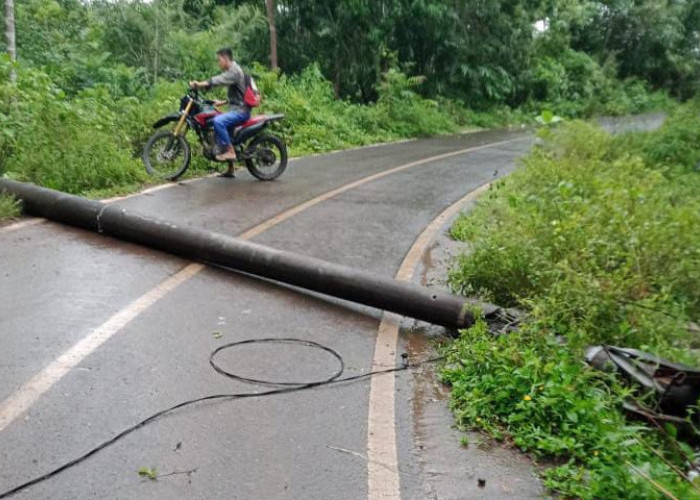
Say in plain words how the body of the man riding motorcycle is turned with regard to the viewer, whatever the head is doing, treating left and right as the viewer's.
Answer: facing to the left of the viewer

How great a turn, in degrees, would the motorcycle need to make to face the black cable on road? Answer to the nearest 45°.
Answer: approximately 90° to its left

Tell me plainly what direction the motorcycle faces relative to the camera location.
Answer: facing to the left of the viewer

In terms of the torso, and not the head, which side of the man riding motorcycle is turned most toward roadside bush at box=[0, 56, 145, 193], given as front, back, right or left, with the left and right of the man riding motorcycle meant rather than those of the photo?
front

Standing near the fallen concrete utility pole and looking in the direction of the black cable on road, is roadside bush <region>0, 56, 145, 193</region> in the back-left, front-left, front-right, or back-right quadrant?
back-right

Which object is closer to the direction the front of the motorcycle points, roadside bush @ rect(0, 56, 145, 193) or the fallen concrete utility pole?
the roadside bush

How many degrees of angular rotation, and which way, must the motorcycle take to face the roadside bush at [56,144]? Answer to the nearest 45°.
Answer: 0° — it already faces it

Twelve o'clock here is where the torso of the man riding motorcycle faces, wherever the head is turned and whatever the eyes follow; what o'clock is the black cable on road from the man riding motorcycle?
The black cable on road is roughly at 9 o'clock from the man riding motorcycle.
